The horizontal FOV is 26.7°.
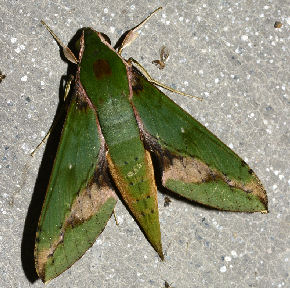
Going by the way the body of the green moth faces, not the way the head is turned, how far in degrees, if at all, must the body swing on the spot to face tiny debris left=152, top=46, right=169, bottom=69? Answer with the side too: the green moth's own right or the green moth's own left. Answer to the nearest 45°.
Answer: approximately 45° to the green moth's own right

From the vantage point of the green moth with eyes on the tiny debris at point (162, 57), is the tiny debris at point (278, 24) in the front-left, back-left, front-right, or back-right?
front-right

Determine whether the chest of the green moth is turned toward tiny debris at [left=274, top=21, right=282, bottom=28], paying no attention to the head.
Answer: no

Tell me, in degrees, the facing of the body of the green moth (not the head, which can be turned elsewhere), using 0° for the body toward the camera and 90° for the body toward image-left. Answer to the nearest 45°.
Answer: approximately 180°
